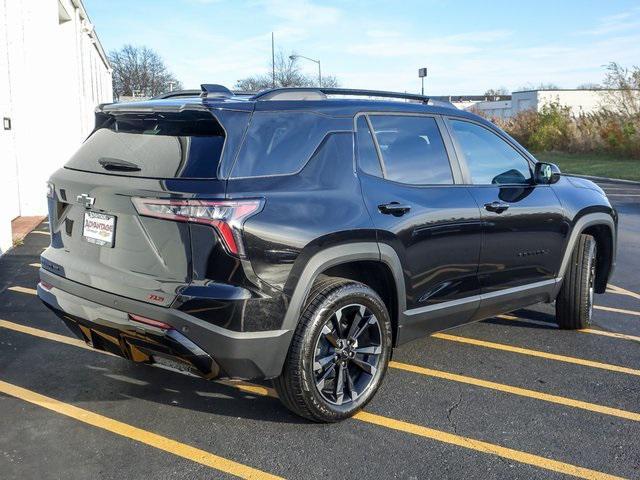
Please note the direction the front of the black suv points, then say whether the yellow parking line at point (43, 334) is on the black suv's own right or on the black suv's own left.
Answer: on the black suv's own left

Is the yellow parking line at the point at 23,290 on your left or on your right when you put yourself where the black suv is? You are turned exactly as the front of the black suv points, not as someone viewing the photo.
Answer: on your left

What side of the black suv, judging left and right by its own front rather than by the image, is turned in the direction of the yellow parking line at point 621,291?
front

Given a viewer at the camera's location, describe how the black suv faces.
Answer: facing away from the viewer and to the right of the viewer

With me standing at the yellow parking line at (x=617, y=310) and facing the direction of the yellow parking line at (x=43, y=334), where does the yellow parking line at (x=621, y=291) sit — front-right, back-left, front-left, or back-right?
back-right

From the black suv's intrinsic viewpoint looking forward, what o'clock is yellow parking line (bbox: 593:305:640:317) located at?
The yellow parking line is roughly at 12 o'clock from the black suv.
